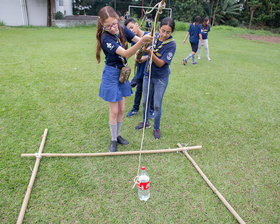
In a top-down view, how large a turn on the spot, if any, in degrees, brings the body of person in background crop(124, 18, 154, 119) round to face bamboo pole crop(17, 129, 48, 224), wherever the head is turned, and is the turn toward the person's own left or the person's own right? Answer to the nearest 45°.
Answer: approximately 45° to the person's own right

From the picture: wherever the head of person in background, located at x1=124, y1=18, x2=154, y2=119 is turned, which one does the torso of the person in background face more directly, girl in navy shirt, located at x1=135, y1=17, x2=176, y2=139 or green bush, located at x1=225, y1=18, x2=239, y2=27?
the girl in navy shirt

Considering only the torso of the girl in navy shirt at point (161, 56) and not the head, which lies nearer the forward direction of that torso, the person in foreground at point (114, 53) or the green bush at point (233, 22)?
the person in foreground

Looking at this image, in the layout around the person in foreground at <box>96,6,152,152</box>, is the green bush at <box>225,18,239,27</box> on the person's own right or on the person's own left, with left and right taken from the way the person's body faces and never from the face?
on the person's own left

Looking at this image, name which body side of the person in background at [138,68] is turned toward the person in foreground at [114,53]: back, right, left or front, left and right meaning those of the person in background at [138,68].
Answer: front

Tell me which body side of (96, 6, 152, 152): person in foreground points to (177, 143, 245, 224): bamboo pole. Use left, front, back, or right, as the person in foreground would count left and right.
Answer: front

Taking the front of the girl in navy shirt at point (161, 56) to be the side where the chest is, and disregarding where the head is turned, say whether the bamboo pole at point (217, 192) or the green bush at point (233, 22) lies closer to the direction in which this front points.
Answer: the bamboo pole

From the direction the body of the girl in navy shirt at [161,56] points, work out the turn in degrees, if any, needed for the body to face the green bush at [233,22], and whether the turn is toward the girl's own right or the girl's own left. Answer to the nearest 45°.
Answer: approximately 135° to the girl's own right

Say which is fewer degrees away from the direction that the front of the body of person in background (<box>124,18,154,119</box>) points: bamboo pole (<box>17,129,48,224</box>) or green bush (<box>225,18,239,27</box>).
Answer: the bamboo pole

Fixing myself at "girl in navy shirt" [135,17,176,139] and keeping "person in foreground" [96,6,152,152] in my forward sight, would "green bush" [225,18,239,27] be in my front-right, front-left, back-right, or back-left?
back-right

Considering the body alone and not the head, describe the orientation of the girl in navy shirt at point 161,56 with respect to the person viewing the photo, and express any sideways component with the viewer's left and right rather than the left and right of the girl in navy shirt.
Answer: facing the viewer and to the left of the viewer
